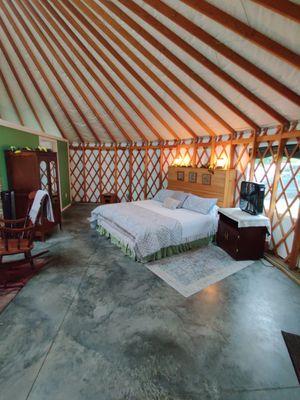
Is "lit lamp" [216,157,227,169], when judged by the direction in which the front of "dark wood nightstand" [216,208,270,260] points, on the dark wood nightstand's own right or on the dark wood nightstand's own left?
on the dark wood nightstand's own right

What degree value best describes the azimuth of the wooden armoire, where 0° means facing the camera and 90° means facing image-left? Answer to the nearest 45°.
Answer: approximately 315°

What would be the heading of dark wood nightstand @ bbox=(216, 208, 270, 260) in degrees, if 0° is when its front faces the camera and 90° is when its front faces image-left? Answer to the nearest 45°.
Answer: approximately 45°

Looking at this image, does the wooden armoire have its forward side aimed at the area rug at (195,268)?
yes

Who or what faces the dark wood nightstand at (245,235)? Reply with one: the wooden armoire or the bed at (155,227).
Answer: the wooden armoire

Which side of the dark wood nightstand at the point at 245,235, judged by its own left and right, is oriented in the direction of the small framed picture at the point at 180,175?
right

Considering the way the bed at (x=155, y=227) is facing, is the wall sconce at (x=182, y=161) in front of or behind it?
behind

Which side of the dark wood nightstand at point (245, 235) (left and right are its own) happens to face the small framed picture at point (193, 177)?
right
